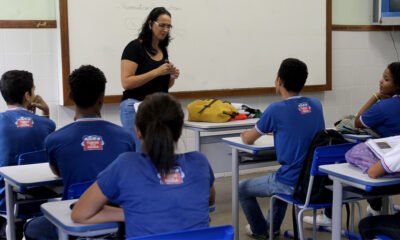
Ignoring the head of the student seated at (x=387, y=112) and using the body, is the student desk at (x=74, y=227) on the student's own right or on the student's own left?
on the student's own left

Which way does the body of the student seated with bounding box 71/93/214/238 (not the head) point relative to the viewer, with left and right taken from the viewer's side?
facing away from the viewer

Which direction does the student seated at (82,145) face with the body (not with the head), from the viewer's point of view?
away from the camera

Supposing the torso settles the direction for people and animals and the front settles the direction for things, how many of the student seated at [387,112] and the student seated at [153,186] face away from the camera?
1

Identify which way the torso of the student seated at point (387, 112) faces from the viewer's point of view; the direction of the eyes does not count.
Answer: to the viewer's left

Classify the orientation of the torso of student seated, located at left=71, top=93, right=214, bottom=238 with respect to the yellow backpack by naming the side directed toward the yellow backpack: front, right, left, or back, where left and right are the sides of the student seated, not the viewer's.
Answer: front

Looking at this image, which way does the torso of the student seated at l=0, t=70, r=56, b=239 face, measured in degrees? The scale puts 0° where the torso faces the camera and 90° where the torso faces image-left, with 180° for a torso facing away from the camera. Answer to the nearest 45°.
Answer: approximately 225°

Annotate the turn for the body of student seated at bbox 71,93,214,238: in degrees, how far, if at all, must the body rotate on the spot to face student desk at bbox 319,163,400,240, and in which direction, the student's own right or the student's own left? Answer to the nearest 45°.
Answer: approximately 45° to the student's own right

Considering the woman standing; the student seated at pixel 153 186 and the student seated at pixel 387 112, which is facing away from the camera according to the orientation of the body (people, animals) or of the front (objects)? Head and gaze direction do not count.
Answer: the student seated at pixel 153 186
